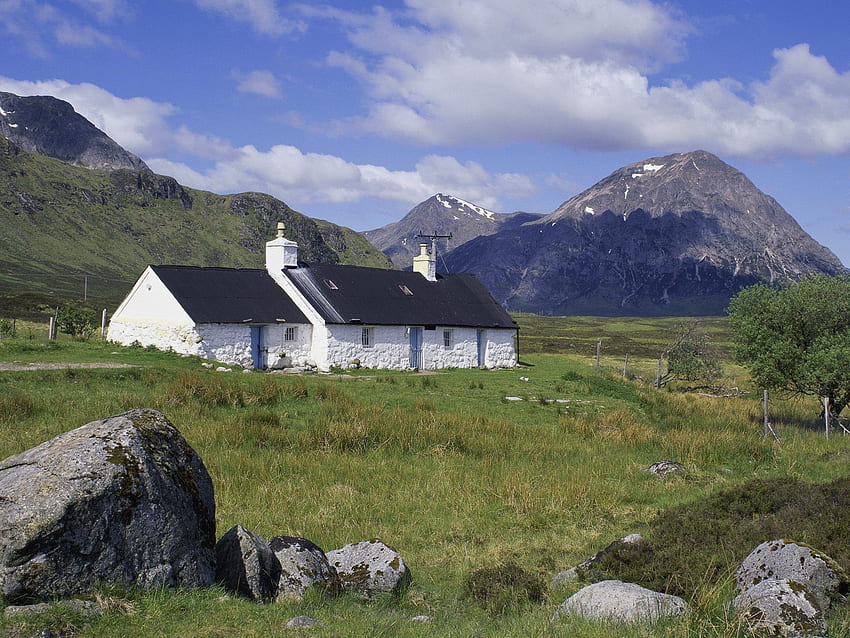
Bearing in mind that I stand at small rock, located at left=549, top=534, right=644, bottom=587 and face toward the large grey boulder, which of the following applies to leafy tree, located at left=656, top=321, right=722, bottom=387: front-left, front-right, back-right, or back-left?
back-right

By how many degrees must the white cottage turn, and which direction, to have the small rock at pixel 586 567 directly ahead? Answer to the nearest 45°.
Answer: approximately 45° to its right

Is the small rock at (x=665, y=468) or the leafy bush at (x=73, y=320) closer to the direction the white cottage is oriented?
the small rock

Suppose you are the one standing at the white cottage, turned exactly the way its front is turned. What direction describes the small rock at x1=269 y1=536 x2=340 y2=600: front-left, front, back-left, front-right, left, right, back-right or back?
front-right

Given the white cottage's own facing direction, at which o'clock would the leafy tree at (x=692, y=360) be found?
The leafy tree is roughly at 10 o'clock from the white cottage.

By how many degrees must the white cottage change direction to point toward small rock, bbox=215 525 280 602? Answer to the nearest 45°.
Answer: approximately 45° to its right

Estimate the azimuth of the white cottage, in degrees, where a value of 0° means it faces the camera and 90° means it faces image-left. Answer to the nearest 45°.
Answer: approximately 315°

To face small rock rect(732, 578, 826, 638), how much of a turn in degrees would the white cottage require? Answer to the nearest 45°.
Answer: approximately 45° to its right

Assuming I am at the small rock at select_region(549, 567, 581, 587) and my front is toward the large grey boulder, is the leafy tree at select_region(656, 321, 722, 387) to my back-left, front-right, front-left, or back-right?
back-right

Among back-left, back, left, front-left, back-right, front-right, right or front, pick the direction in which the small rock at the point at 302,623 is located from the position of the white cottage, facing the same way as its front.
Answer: front-right

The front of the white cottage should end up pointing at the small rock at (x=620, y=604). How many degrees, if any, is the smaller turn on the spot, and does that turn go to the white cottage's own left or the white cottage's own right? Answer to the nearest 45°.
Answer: approximately 45° to the white cottage's own right
